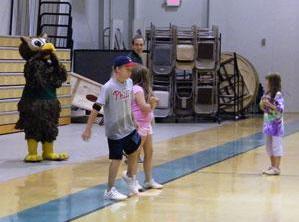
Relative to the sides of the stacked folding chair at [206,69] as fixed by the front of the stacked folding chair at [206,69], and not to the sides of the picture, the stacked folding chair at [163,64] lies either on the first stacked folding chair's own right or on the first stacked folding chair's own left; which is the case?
on the first stacked folding chair's own right

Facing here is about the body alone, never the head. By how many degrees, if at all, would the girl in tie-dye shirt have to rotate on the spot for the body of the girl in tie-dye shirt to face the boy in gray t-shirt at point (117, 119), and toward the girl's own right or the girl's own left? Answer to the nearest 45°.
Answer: approximately 45° to the girl's own left

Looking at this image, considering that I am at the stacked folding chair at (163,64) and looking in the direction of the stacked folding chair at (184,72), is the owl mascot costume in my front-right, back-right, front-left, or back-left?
back-right

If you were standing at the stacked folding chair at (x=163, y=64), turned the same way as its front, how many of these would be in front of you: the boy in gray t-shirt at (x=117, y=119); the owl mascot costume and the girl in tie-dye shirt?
3

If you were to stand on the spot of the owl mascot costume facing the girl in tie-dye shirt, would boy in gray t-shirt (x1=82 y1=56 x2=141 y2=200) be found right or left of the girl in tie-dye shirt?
right

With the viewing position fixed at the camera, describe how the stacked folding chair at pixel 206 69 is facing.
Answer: facing the viewer

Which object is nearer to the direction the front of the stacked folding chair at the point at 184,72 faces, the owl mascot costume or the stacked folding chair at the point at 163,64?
the owl mascot costume

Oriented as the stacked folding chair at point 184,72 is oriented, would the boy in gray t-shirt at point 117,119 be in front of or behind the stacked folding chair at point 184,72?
in front

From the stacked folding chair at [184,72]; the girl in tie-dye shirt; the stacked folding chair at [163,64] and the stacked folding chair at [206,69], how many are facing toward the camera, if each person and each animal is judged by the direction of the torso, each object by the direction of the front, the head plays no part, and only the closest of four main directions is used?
3

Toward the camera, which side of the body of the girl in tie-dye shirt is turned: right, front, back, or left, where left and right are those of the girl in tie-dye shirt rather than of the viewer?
left

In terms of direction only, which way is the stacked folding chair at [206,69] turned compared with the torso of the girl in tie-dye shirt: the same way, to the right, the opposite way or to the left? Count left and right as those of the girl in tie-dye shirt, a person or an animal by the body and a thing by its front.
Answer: to the left

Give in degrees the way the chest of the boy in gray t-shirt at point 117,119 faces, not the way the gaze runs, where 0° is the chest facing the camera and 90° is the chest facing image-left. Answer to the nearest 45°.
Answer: approximately 315°

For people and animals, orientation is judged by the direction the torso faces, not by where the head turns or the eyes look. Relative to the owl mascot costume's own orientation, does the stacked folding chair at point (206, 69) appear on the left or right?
on its left

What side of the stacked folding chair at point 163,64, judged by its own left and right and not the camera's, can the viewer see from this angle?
front
